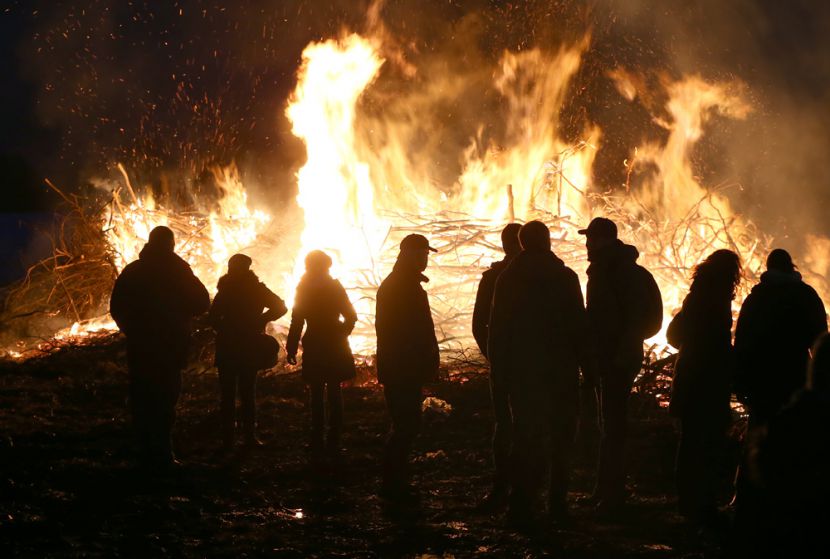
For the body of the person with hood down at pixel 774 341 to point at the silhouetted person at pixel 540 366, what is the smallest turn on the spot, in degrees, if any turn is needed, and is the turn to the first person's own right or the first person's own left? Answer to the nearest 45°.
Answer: approximately 135° to the first person's own left

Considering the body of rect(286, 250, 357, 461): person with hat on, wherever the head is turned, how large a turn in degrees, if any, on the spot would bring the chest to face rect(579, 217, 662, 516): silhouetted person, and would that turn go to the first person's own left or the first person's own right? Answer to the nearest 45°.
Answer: approximately 135° to the first person's own right

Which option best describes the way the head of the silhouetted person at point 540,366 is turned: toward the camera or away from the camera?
away from the camera

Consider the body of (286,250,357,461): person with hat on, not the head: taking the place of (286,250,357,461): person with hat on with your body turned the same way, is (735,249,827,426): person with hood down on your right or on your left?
on your right

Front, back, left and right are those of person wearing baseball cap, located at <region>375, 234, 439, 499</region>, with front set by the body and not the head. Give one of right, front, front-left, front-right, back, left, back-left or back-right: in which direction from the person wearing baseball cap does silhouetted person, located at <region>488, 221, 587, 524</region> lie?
front-right

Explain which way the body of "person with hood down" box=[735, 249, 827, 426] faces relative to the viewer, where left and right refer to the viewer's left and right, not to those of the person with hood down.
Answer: facing away from the viewer

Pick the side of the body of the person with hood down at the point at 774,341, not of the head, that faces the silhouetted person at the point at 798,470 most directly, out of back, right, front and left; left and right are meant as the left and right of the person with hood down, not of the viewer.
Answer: back

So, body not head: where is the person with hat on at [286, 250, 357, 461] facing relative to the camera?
away from the camera

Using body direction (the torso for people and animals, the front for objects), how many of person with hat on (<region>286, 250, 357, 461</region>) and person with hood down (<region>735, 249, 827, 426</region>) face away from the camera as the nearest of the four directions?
2
